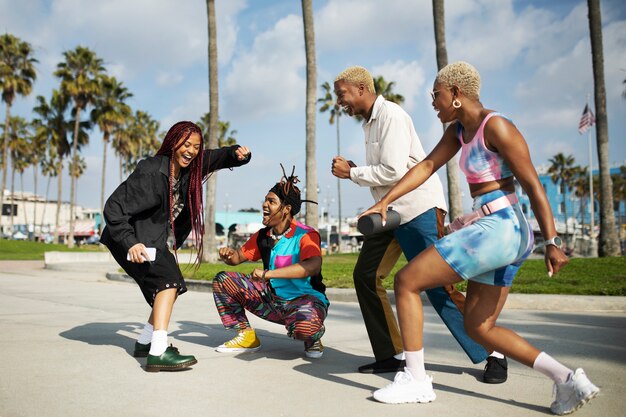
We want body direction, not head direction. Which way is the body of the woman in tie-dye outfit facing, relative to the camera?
to the viewer's left

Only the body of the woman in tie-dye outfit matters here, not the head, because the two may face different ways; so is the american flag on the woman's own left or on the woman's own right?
on the woman's own right

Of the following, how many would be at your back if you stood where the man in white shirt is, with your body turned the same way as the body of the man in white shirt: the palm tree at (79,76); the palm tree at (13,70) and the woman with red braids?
0

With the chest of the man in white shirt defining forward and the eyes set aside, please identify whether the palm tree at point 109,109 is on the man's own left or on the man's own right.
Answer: on the man's own right

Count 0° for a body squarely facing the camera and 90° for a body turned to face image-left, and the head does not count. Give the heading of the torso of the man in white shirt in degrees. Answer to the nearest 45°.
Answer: approximately 90°

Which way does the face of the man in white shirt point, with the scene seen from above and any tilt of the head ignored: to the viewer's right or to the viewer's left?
to the viewer's left

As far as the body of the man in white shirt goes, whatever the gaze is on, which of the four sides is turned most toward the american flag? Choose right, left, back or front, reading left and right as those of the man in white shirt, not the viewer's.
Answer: right

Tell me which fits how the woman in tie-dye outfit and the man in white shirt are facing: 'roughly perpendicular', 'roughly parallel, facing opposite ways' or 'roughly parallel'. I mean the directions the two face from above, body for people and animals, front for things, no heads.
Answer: roughly parallel

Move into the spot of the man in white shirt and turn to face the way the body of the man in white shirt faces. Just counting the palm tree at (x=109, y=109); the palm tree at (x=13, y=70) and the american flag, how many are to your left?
0

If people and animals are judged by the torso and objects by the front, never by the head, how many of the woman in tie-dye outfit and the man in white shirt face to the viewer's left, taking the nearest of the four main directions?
2

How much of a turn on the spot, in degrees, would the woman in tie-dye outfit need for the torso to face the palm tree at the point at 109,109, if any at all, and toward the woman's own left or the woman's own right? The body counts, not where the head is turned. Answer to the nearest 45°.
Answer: approximately 45° to the woman's own right

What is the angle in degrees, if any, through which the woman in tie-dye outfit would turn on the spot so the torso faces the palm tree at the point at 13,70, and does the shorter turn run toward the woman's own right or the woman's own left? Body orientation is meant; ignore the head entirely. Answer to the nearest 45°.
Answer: approximately 45° to the woman's own right

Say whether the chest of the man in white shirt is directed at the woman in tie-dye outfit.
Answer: no

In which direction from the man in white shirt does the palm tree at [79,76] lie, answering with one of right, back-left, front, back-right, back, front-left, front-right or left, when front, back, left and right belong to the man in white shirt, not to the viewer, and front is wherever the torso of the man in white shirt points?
front-right

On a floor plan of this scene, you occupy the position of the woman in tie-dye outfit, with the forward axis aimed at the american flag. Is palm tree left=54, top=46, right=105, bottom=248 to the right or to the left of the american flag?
left

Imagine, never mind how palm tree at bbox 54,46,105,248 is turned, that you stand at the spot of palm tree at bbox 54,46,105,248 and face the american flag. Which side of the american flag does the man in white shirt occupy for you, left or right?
right

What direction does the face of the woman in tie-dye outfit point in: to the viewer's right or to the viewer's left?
to the viewer's left

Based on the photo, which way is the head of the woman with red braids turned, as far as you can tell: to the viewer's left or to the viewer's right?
to the viewer's right

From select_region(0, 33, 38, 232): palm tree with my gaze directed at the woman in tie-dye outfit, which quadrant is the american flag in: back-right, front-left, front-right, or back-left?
front-left

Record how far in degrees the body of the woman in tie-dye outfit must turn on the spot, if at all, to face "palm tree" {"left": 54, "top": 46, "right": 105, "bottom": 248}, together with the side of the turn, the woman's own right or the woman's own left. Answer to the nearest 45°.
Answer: approximately 45° to the woman's own right
